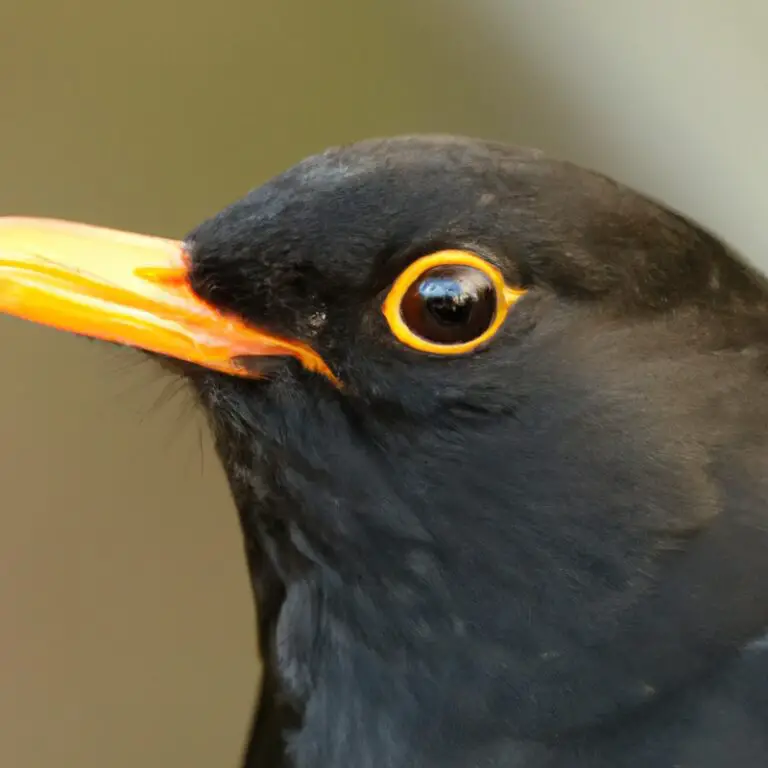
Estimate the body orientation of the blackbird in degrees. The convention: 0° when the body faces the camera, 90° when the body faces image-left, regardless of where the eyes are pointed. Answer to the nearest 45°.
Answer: approximately 90°
